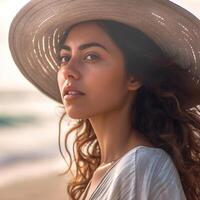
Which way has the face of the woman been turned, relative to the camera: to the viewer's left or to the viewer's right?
to the viewer's left

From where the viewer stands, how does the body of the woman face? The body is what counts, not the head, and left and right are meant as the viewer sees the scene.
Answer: facing the viewer and to the left of the viewer
